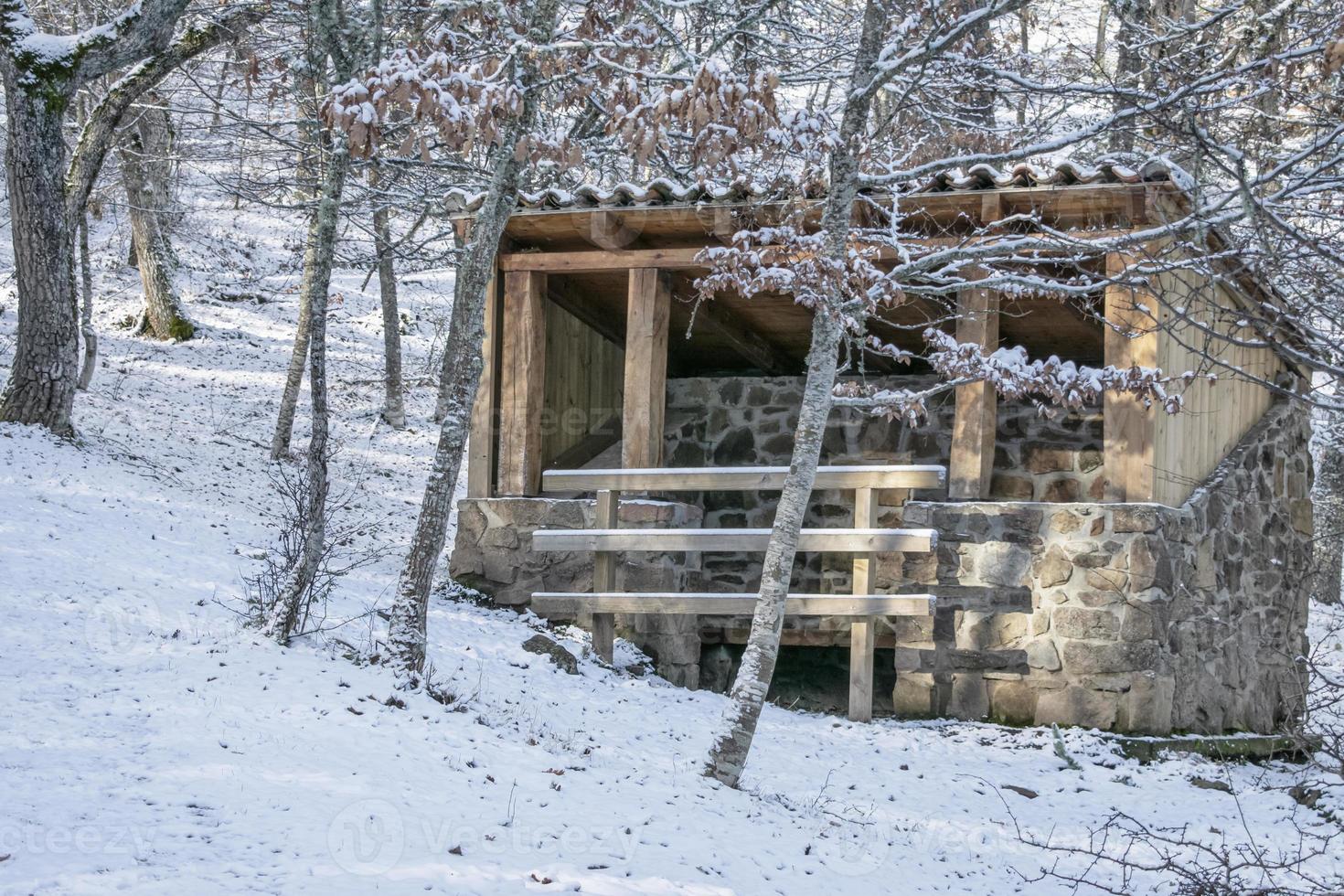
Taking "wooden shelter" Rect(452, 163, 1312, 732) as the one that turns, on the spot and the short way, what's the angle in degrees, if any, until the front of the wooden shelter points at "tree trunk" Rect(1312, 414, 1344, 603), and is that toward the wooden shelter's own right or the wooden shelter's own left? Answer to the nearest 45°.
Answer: approximately 135° to the wooden shelter's own left

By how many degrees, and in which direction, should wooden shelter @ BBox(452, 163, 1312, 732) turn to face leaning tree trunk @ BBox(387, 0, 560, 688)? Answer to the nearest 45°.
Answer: approximately 45° to its right

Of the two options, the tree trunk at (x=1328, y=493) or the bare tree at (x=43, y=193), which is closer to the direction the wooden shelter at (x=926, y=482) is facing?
the bare tree

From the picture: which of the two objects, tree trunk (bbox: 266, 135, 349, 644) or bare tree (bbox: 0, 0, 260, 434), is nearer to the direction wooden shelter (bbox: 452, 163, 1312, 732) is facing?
the tree trunk

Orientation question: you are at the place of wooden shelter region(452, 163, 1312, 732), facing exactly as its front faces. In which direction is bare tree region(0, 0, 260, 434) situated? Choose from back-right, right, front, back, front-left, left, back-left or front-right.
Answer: right

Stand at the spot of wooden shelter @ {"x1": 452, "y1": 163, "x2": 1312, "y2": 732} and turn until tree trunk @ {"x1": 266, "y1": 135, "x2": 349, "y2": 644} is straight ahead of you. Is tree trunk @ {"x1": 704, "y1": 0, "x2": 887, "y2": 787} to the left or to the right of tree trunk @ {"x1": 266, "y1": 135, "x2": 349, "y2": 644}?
left

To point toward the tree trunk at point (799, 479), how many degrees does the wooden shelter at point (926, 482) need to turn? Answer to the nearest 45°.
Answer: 0° — it already faces it

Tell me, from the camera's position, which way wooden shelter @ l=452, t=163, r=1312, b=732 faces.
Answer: facing the viewer
